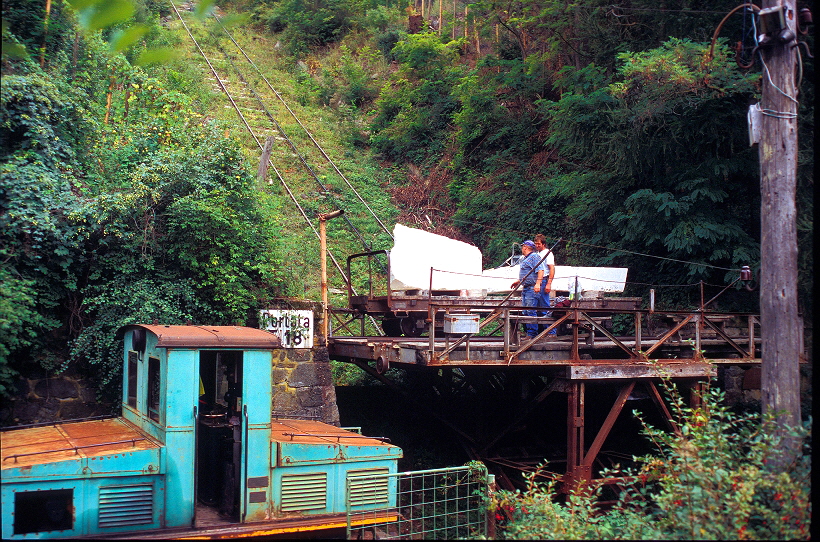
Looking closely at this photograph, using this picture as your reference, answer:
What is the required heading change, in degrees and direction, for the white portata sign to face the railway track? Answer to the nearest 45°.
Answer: approximately 180°

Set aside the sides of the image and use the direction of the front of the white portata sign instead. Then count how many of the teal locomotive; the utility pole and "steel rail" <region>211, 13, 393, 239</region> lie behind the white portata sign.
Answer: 1

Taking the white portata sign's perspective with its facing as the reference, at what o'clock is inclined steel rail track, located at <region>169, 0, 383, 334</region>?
The inclined steel rail track is roughly at 6 o'clock from the white portata sign.

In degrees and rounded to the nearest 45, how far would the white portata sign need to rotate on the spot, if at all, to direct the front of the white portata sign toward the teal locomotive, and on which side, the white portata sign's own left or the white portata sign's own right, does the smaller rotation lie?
0° — it already faces it

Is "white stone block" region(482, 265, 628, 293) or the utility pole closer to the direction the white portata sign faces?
the utility pole

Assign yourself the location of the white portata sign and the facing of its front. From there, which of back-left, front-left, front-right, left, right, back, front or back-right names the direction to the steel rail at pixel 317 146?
back

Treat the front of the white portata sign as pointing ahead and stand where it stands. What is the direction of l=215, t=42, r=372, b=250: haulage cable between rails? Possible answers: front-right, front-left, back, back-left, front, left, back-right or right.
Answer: back

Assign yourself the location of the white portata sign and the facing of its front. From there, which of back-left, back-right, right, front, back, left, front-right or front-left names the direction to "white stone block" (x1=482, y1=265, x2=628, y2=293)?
left

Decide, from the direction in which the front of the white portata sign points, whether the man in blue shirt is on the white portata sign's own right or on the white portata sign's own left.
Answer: on the white portata sign's own left

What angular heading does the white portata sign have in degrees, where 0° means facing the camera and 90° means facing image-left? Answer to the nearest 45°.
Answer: approximately 0°

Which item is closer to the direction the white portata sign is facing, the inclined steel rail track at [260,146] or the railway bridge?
the railway bridge

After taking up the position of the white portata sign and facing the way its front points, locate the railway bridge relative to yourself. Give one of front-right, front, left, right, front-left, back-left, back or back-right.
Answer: left
